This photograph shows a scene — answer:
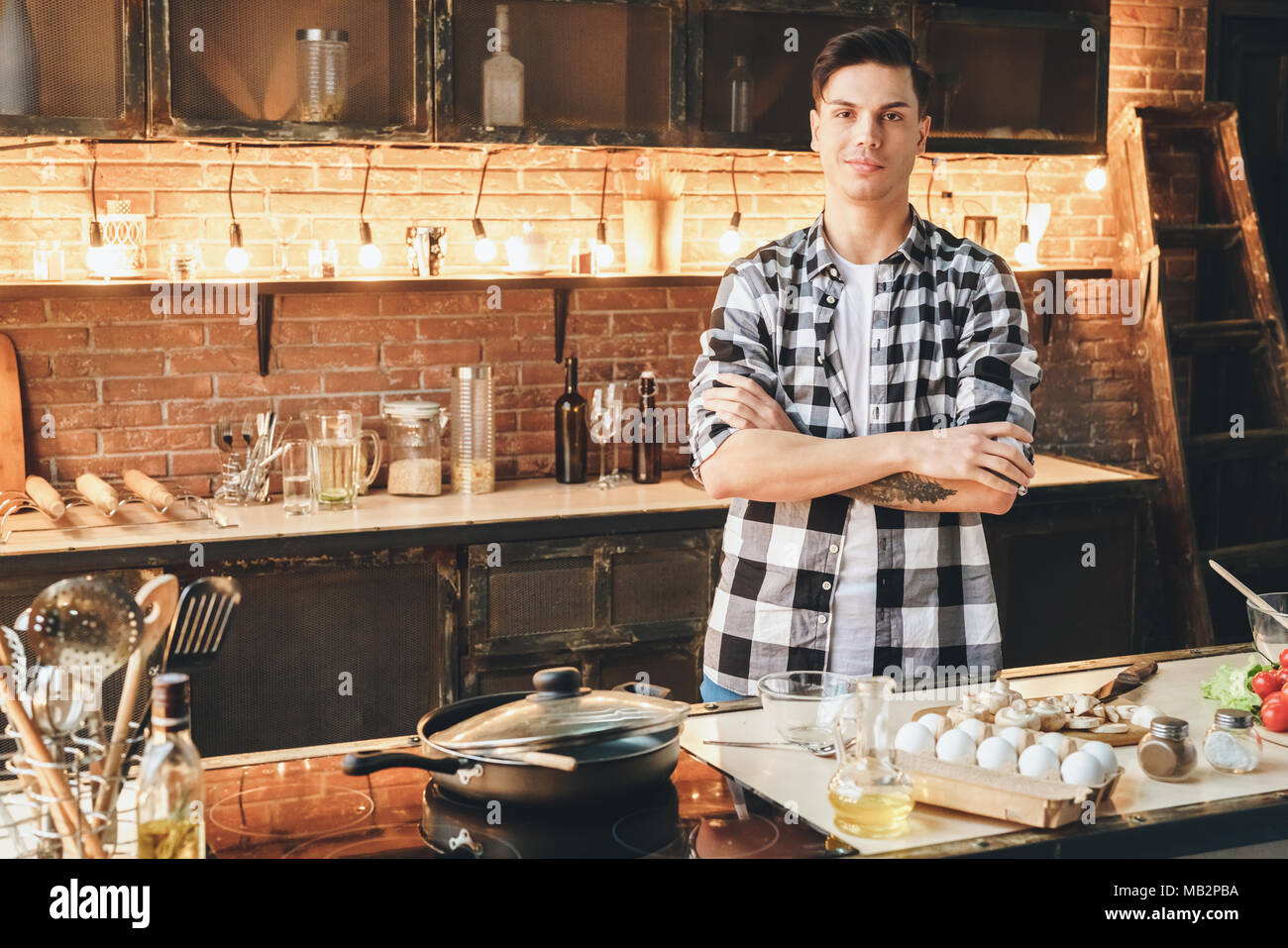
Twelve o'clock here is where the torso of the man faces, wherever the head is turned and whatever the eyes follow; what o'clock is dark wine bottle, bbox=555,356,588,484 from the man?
The dark wine bottle is roughly at 5 o'clock from the man.

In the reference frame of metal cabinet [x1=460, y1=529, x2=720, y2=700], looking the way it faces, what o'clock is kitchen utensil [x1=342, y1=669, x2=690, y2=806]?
The kitchen utensil is roughly at 12 o'clock from the metal cabinet.

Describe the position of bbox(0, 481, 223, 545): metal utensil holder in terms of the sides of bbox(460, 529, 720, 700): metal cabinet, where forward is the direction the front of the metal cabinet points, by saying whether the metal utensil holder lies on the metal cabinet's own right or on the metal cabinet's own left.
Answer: on the metal cabinet's own right

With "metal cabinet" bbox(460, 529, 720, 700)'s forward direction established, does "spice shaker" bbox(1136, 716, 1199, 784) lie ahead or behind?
ahead

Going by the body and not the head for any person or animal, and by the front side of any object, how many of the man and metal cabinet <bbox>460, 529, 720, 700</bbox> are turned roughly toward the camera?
2

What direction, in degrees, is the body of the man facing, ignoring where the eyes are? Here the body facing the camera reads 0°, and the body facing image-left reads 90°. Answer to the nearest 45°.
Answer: approximately 0°

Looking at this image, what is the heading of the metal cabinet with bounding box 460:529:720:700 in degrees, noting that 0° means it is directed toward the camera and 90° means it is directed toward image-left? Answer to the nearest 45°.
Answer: approximately 0°

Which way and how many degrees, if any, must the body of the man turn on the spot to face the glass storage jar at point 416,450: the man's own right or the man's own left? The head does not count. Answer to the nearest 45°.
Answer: approximately 135° to the man's own right

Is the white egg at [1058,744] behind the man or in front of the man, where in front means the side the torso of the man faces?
in front

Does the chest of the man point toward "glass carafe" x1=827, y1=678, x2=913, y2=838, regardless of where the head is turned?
yes

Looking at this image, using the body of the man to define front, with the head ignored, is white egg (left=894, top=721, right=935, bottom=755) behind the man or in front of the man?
in front
